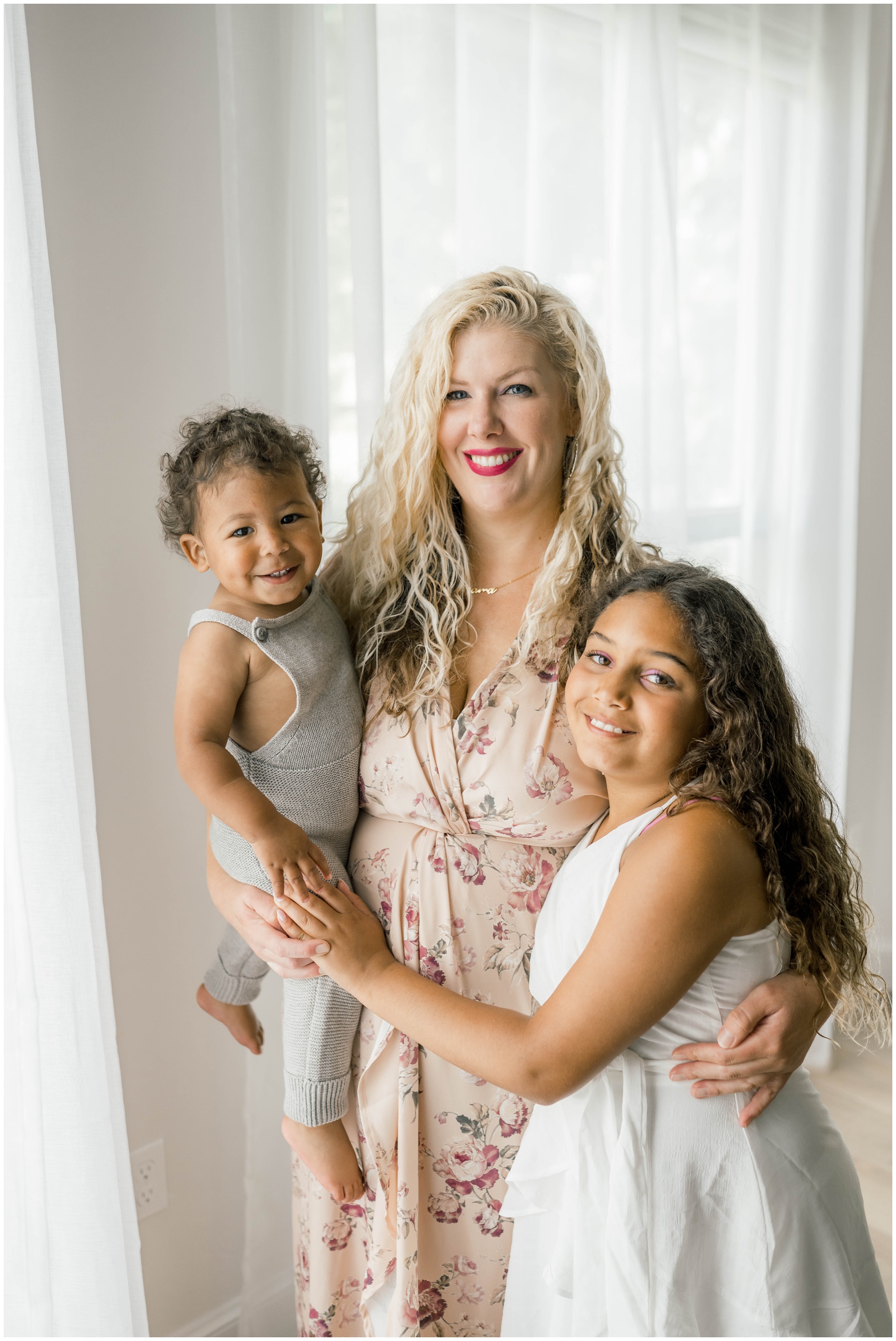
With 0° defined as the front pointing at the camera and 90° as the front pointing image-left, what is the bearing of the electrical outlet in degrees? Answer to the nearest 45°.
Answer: approximately 315°

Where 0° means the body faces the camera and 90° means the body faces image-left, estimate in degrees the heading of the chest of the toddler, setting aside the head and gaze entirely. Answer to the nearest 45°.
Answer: approximately 315°

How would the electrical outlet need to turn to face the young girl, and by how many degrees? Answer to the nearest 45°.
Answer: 0° — it already faces them
